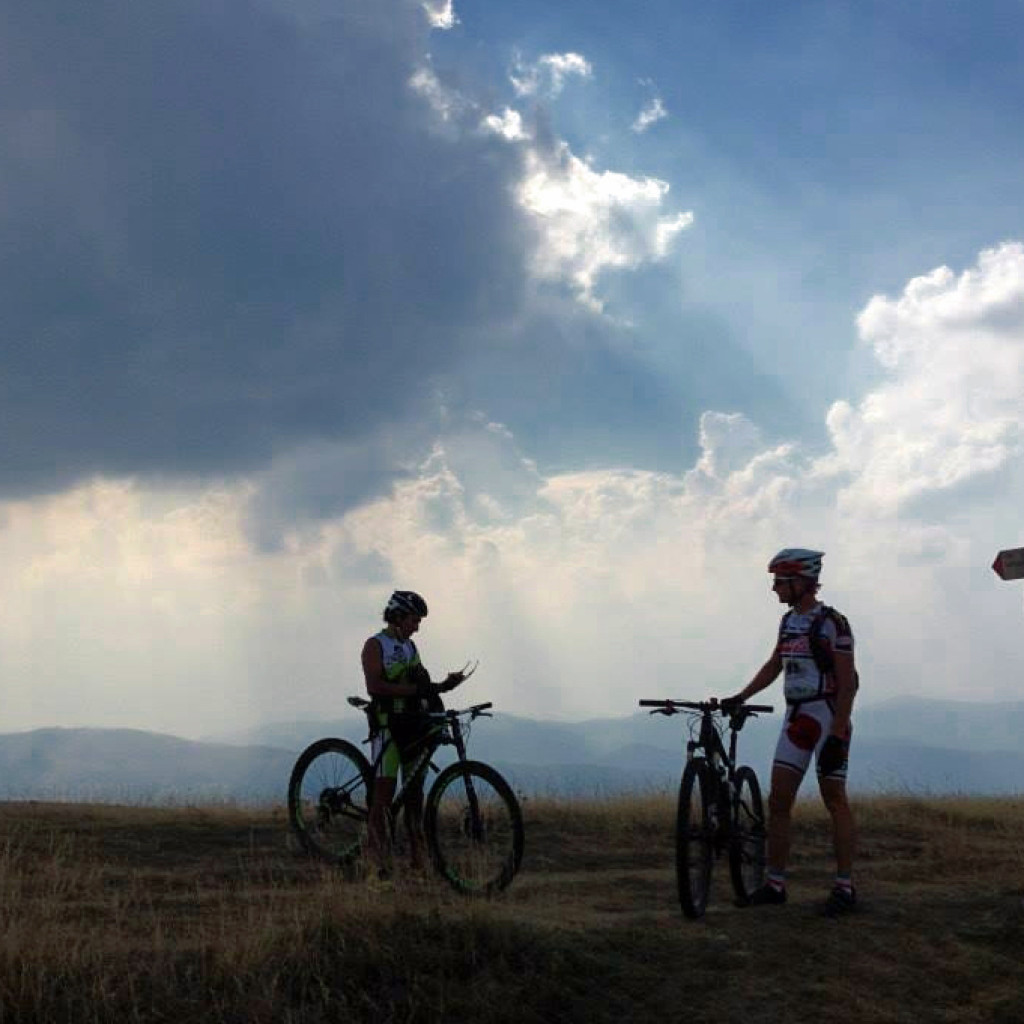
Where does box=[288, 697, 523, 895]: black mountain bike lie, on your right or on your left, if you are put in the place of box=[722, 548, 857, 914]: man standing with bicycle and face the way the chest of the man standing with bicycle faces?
on your right

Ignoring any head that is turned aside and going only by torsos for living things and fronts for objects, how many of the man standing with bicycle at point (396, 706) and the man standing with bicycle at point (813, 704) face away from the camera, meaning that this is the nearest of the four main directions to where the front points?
0

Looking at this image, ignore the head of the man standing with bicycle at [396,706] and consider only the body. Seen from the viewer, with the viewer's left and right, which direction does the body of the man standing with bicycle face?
facing the viewer and to the right of the viewer

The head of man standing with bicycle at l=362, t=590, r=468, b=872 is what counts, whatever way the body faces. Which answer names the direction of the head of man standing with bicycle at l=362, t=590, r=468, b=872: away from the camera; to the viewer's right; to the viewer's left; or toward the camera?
to the viewer's right

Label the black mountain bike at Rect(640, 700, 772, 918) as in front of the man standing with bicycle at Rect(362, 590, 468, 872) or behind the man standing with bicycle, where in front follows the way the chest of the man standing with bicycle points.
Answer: in front

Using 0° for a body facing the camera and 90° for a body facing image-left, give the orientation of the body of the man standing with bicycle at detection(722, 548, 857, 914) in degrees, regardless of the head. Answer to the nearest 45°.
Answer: approximately 45°

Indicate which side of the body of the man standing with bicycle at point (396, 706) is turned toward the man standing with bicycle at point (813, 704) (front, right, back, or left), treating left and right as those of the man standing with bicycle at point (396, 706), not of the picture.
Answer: front
